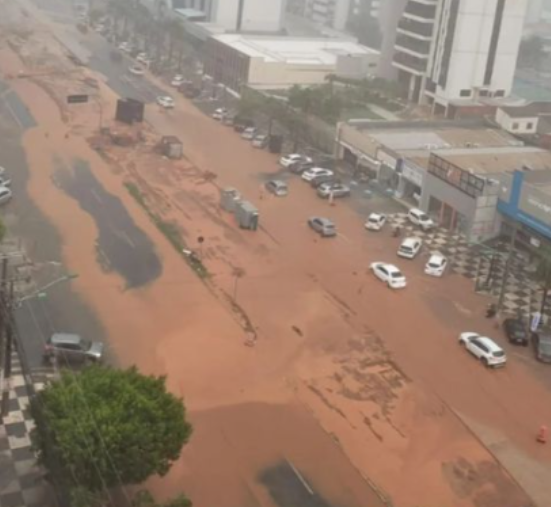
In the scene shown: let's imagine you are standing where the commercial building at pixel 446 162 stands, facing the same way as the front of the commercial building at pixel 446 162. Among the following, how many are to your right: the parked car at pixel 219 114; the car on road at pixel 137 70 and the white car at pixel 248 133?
3
